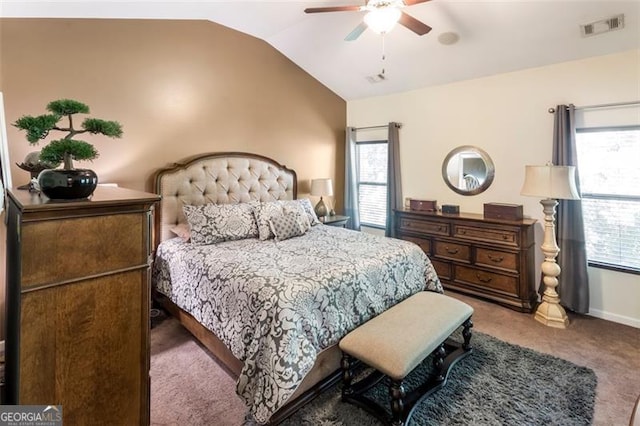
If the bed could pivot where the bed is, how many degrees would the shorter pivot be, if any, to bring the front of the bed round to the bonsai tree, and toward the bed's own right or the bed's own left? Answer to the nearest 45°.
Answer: approximately 90° to the bed's own right

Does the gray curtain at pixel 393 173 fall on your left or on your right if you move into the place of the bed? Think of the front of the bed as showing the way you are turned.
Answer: on your left

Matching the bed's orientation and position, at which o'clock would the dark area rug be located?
The dark area rug is roughly at 11 o'clock from the bed.

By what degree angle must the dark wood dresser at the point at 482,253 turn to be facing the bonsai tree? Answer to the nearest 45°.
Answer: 0° — it already faces it

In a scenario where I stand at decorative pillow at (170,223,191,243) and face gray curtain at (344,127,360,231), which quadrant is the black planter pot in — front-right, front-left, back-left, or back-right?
back-right

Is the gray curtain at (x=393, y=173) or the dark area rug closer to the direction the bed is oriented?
the dark area rug

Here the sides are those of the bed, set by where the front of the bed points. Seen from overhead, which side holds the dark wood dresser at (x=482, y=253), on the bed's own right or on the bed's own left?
on the bed's own left

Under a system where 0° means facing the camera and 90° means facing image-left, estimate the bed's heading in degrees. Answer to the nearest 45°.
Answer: approximately 315°

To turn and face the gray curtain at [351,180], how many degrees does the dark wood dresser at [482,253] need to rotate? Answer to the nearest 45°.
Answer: approximately 90° to its right
